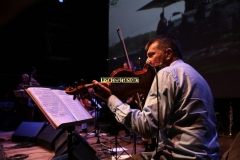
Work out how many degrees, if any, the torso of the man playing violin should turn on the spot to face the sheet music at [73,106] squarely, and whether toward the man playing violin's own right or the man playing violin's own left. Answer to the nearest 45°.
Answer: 0° — they already face it

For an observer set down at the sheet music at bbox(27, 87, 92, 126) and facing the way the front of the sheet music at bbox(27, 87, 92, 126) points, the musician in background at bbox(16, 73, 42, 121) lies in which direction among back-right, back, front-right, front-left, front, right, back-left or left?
back-left

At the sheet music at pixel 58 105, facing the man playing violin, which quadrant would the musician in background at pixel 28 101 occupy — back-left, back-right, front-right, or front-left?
back-left

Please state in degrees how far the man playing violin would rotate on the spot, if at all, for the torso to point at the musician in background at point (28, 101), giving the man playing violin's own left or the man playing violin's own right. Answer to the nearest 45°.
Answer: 0° — they already face them

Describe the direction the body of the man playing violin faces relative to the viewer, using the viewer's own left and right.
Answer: facing away from the viewer and to the left of the viewer

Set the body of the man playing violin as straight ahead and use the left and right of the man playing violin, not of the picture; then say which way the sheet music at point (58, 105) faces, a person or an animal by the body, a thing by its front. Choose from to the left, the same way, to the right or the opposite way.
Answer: the opposite way

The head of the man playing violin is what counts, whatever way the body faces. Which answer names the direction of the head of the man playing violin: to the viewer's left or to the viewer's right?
to the viewer's left

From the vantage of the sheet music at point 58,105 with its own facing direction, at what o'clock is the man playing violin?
The man playing violin is roughly at 12 o'clock from the sheet music.

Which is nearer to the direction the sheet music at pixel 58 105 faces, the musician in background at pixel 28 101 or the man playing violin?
the man playing violin
